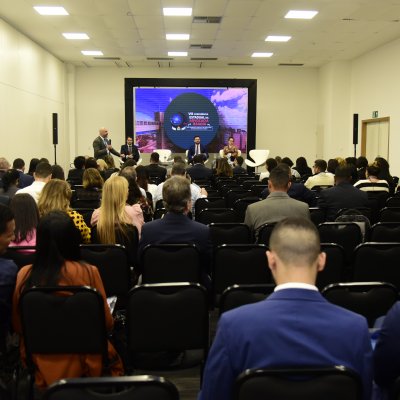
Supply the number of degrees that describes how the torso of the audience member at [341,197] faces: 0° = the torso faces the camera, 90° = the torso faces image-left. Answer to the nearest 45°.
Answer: approximately 180°

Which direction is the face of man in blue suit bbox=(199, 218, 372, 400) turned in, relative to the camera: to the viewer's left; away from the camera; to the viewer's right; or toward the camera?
away from the camera

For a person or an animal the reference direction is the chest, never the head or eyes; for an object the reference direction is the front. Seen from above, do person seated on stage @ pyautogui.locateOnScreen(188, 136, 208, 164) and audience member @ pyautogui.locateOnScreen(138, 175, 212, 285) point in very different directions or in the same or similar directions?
very different directions

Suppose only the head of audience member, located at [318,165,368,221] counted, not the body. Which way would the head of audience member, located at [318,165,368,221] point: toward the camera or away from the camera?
away from the camera

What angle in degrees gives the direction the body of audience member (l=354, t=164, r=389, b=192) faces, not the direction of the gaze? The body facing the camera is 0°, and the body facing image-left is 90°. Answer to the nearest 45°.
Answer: approximately 180°

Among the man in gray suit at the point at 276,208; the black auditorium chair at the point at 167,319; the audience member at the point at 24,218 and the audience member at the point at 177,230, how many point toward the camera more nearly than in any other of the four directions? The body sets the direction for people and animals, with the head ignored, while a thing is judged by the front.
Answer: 0

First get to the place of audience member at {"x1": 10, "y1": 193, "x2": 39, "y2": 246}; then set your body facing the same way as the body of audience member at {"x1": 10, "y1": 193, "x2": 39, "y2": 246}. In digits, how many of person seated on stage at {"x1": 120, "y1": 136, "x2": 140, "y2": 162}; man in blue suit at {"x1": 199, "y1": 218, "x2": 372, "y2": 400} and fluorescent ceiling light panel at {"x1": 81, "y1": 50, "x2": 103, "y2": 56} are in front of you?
2

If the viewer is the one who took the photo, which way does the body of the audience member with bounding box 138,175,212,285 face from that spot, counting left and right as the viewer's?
facing away from the viewer

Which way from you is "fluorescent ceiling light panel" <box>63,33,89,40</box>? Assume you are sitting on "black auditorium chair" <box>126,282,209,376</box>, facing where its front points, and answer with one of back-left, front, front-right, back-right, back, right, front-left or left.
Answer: front

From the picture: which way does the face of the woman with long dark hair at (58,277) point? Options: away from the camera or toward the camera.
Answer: away from the camera

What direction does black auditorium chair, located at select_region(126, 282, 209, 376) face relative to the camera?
away from the camera

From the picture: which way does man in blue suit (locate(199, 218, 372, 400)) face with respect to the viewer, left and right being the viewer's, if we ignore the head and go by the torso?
facing away from the viewer

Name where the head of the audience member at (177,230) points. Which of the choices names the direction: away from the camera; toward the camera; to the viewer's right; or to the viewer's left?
away from the camera

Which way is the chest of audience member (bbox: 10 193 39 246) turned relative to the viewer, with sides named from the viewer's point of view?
facing away from the viewer

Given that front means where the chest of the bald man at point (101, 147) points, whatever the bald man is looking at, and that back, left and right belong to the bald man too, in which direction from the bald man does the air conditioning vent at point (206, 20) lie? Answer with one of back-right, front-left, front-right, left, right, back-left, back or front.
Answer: front

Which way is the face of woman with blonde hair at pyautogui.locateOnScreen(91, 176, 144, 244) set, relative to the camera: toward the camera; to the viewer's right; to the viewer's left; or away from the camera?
away from the camera

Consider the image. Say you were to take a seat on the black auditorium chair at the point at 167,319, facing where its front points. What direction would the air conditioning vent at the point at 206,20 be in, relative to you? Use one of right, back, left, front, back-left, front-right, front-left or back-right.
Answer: front

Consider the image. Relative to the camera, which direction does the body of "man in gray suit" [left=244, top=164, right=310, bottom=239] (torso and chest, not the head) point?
away from the camera

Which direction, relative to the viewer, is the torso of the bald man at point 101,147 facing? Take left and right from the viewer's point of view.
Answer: facing the viewer and to the right of the viewer
